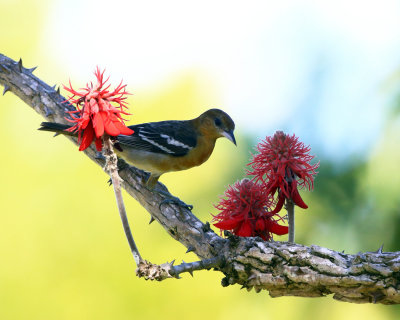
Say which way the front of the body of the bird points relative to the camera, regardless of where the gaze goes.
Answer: to the viewer's right

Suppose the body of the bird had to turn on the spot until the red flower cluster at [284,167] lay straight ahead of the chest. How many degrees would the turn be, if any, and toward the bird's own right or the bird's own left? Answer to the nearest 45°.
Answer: approximately 45° to the bird's own right

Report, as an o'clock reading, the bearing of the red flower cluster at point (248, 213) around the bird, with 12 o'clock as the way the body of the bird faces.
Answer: The red flower cluster is roughly at 12 o'clock from the bird.

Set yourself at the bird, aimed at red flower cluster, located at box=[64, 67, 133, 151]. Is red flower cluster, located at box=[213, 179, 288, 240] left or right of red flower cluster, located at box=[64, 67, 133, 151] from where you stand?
left
